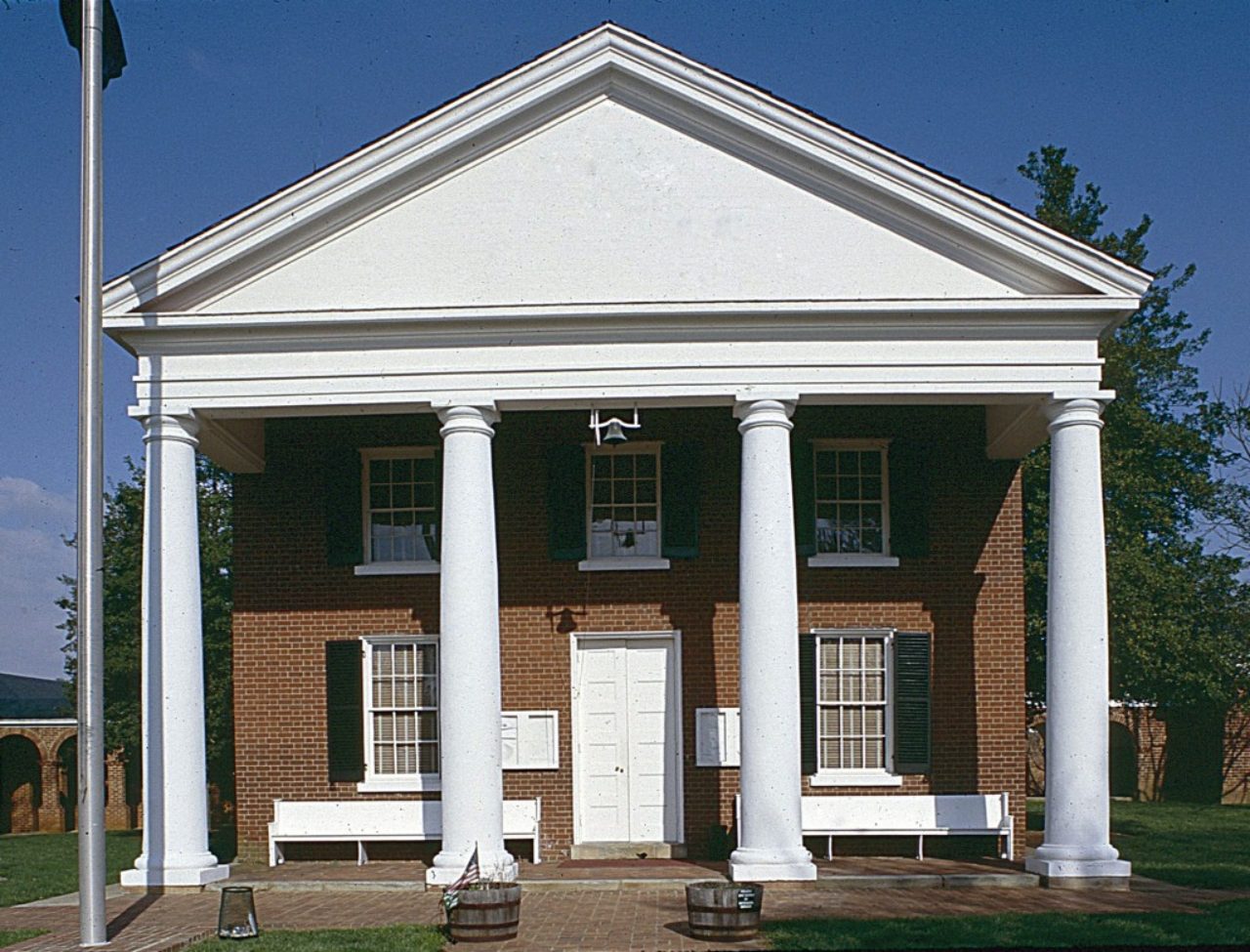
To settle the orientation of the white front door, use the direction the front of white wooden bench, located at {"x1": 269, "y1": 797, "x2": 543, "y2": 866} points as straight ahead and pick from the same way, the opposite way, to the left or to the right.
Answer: the same way

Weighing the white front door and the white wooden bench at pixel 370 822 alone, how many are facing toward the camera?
2

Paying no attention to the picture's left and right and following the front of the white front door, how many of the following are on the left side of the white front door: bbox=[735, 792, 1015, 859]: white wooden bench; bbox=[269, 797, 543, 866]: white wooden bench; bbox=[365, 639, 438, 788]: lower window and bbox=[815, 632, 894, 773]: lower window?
2

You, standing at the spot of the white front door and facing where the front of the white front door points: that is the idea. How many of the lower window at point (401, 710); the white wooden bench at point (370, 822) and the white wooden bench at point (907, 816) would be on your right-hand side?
2

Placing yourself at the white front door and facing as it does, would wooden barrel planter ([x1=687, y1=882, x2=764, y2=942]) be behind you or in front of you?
in front

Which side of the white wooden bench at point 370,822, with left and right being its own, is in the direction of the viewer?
front

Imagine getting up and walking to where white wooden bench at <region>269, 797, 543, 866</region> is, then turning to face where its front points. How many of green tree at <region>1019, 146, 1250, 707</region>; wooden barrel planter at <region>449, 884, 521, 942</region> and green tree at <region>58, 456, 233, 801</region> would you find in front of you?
1

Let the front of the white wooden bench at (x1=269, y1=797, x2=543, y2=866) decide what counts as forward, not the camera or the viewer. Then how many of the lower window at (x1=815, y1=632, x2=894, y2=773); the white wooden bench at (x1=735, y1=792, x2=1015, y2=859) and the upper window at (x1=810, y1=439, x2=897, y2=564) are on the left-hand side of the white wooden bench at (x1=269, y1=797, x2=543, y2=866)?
3

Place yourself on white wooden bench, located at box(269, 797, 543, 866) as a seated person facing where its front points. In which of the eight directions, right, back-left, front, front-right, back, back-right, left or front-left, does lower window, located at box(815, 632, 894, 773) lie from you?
left

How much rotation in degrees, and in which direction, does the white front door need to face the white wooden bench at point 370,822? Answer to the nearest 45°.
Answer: approximately 90° to its right

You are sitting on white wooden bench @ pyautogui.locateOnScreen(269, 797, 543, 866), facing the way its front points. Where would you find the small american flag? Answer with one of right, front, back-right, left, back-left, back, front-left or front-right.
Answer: front

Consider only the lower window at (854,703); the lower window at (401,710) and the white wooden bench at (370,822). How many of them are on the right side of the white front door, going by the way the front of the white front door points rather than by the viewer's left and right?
2

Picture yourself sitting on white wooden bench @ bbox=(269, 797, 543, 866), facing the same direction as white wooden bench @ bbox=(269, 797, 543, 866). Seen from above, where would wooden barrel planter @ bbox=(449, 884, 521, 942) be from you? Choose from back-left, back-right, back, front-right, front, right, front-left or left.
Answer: front

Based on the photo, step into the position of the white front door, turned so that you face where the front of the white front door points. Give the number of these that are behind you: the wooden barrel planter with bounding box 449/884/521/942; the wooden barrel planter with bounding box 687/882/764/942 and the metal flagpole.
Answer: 0

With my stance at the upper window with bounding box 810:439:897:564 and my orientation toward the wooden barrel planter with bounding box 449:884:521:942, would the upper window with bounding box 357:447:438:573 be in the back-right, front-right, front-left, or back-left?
front-right
